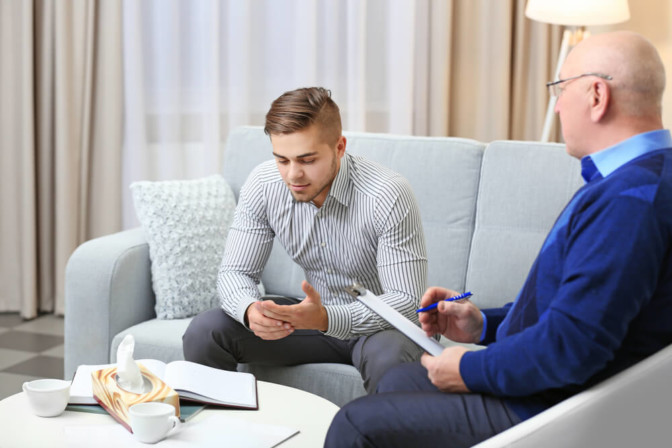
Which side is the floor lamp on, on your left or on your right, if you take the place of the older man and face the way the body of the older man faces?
on your right

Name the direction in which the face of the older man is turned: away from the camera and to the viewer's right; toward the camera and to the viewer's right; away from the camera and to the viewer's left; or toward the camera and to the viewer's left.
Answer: away from the camera and to the viewer's left

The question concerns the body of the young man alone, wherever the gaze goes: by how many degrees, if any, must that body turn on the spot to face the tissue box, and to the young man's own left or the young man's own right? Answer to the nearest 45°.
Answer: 0° — they already face it

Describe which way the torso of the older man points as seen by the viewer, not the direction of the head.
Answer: to the viewer's left

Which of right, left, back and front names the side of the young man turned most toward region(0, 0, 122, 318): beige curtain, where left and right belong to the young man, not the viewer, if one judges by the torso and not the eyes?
right
